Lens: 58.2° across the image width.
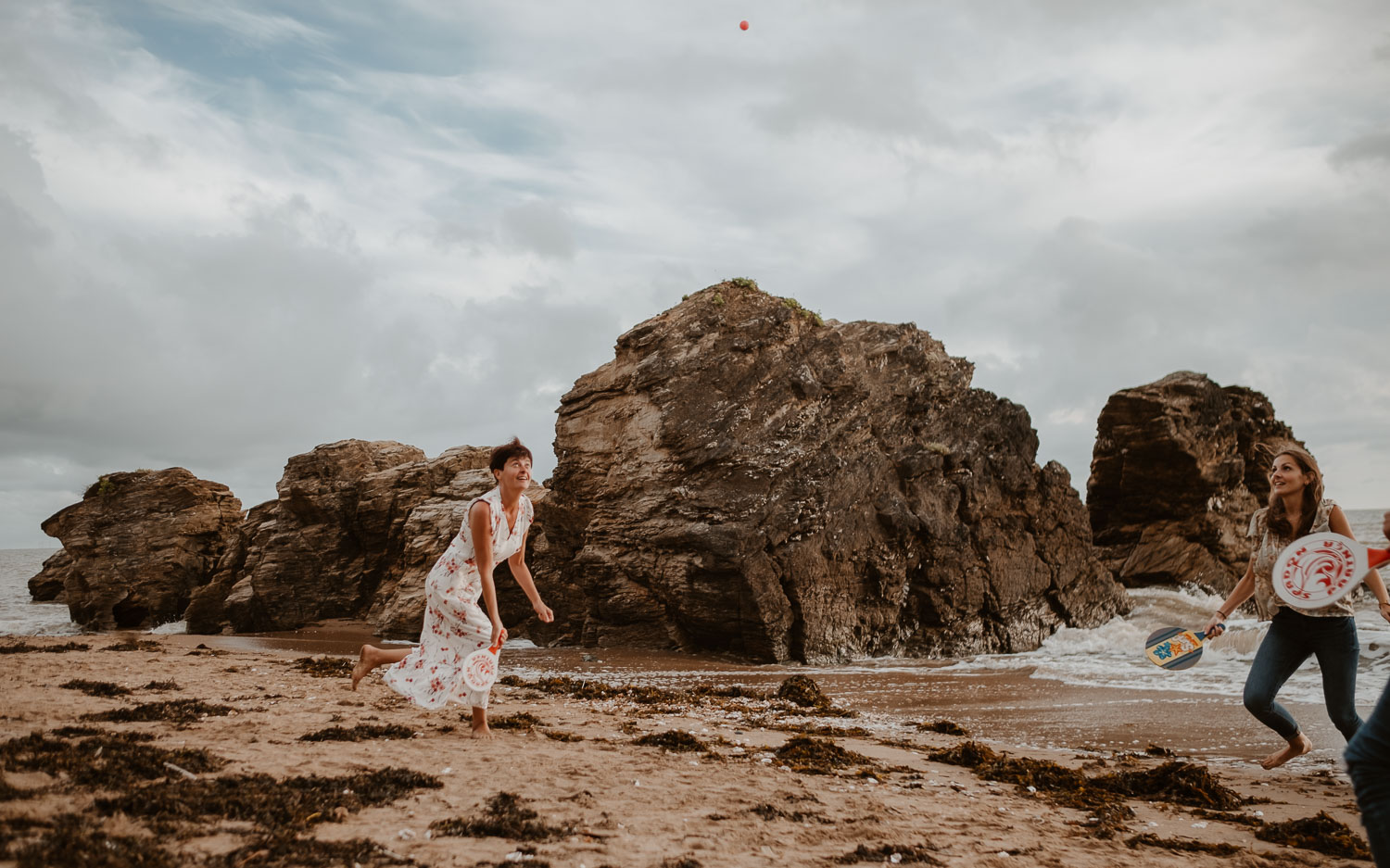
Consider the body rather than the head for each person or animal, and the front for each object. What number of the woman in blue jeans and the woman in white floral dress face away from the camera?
0

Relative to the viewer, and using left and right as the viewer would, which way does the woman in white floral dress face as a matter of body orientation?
facing the viewer and to the right of the viewer

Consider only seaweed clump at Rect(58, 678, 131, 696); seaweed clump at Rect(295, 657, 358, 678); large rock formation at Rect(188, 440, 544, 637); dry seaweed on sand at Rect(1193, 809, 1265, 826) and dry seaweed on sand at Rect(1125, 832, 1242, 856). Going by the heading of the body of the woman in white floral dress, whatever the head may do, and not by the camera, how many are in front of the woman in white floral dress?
2

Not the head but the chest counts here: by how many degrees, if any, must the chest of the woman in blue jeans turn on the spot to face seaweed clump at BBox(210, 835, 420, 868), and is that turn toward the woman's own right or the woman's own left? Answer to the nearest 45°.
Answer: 0° — they already face it

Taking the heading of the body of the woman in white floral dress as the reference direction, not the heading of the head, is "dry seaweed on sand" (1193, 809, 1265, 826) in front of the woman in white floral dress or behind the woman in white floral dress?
in front

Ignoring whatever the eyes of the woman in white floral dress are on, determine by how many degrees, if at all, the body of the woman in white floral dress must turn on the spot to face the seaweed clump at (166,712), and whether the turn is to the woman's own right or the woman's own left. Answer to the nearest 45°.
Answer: approximately 135° to the woman's own right

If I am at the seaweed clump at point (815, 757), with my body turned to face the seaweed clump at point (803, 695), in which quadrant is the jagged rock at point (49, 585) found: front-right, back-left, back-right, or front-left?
front-left

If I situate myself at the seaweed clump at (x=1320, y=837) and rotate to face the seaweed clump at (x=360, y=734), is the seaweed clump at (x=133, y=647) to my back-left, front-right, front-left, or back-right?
front-right

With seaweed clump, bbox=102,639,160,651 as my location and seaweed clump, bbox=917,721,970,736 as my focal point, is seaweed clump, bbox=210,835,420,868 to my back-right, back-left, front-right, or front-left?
front-right

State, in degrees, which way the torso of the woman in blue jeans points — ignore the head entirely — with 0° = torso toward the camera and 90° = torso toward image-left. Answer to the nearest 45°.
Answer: approximately 45°

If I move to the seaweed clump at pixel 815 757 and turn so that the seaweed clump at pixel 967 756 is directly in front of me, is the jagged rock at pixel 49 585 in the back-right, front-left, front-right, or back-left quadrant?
back-left

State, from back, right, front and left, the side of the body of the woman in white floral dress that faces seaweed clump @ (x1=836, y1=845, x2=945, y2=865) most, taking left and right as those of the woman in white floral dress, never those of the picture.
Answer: front

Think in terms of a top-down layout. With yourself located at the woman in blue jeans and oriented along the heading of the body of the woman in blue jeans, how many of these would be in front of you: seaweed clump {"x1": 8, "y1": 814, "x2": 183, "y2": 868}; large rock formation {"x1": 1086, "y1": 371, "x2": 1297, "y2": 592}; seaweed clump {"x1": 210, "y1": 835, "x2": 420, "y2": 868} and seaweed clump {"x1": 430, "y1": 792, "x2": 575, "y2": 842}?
3

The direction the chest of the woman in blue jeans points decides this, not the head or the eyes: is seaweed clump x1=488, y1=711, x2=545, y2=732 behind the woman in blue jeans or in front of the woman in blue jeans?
in front

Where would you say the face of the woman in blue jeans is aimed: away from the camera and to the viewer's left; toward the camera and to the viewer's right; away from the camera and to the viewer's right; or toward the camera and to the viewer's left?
toward the camera and to the viewer's left

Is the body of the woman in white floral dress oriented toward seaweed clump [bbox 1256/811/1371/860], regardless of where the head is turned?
yes

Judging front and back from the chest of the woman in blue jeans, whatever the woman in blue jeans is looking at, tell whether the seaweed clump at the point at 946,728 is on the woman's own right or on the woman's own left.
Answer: on the woman's own right
